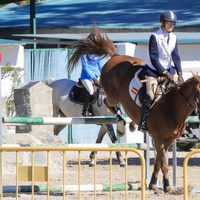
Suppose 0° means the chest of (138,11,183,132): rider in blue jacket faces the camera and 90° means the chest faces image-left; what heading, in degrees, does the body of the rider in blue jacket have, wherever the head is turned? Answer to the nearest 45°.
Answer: approximately 315°

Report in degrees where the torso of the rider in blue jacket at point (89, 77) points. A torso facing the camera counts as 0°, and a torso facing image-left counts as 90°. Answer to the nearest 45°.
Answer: approximately 315°

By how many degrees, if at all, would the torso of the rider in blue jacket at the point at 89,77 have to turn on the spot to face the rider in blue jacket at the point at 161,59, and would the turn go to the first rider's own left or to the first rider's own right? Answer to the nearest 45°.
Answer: approximately 45° to the first rider's own right

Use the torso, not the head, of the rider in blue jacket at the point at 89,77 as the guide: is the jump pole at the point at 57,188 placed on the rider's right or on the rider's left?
on the rider's right

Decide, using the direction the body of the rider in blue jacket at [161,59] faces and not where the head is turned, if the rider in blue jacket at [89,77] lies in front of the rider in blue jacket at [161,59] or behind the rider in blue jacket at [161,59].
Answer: behind
